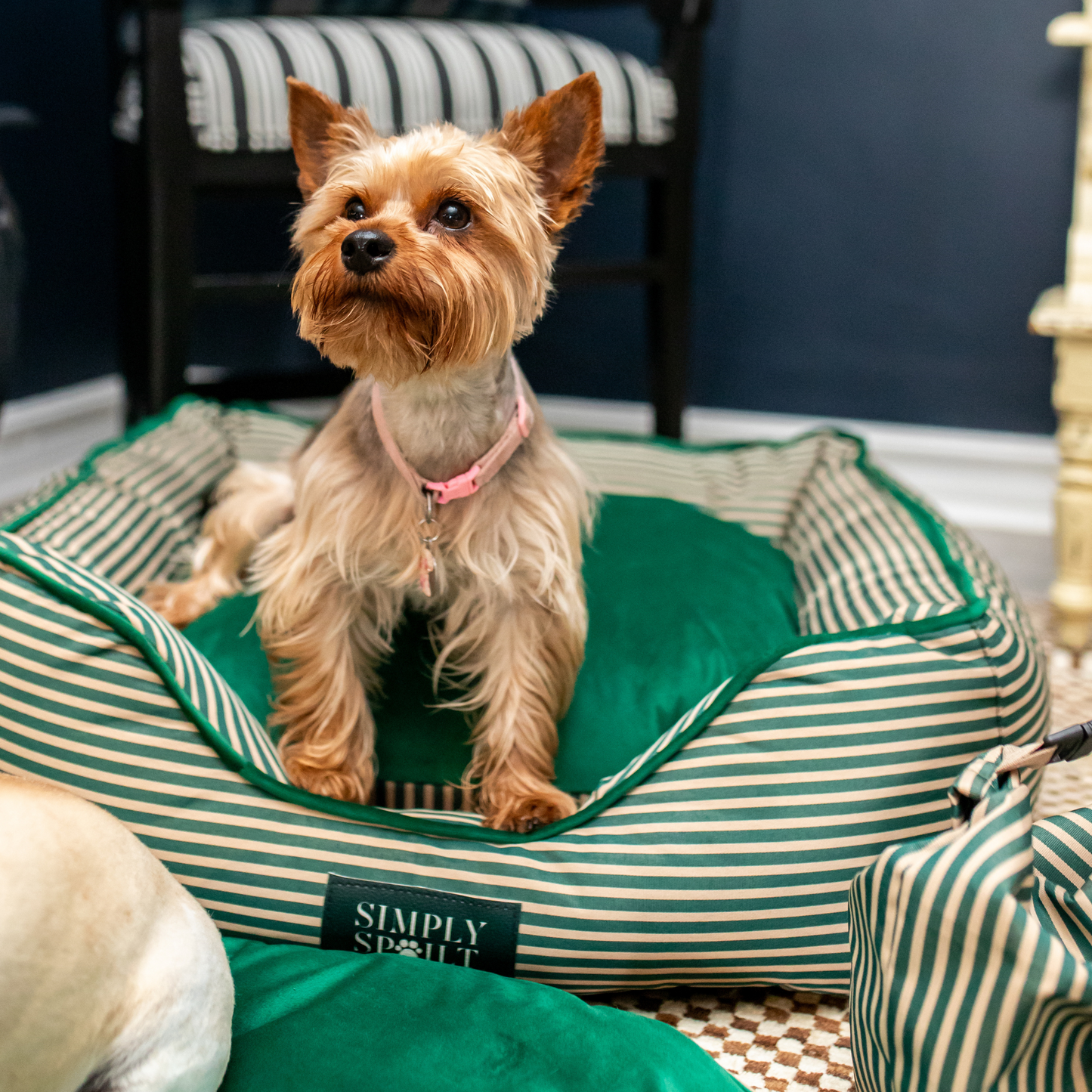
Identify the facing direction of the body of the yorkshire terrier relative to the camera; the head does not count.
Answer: toward the camera
